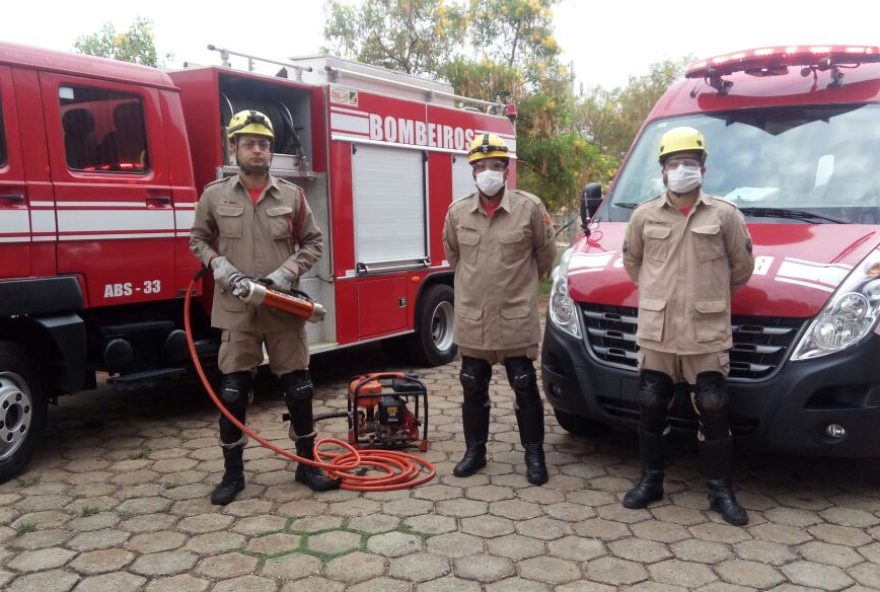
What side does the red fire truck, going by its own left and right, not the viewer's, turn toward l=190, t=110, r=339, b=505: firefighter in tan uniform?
left

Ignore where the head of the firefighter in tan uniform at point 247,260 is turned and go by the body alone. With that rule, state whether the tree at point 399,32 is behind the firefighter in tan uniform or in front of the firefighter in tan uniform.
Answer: behind

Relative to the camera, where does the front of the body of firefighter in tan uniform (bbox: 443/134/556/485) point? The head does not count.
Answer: toward the camera

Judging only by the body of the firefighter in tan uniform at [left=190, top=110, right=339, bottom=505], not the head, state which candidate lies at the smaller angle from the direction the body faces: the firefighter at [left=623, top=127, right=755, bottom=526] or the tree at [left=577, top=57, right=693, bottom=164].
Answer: the firefighter

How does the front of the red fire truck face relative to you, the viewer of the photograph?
facing the viewer and to the left of the viewer

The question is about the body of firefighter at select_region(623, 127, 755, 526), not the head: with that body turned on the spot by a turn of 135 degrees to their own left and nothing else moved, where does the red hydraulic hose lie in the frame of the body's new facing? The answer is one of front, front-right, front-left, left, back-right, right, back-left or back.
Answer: back-left

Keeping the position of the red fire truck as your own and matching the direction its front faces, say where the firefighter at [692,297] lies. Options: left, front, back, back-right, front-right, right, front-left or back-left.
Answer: left

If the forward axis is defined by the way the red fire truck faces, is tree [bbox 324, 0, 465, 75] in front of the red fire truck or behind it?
behind

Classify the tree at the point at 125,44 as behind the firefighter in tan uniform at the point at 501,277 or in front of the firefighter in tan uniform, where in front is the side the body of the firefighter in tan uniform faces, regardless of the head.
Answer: behind

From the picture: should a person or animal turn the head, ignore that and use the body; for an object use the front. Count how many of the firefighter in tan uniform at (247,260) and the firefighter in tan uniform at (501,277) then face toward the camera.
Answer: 2

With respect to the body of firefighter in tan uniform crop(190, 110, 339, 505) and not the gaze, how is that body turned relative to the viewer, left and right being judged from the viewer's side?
facing the viewer

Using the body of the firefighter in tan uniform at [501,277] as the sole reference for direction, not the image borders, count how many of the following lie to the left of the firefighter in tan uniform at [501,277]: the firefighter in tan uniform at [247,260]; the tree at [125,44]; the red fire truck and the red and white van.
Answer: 1

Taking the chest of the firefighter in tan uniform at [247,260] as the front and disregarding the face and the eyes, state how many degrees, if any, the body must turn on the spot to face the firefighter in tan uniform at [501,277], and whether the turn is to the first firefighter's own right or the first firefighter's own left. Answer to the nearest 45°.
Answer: approximately 90° to the first firefighter's own left
